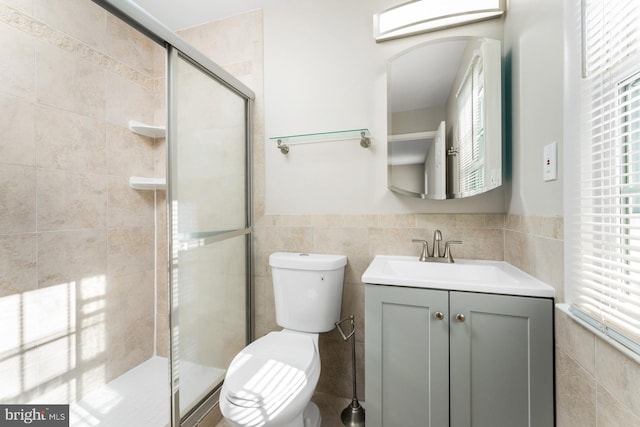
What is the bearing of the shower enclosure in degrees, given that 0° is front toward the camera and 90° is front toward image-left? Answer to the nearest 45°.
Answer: approximately 315°

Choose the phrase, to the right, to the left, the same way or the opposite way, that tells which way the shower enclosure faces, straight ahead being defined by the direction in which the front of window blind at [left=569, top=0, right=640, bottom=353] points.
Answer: the opposite way

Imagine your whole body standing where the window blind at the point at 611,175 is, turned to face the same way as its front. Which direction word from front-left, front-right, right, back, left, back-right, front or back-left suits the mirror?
right

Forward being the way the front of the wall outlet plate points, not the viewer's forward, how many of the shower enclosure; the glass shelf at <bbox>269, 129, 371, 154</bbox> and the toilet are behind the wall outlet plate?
0

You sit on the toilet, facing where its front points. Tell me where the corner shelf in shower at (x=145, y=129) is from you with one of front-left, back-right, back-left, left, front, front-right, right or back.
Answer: right

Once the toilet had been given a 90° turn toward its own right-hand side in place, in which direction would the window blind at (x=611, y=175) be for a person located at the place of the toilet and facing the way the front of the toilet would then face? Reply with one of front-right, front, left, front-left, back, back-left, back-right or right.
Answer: back

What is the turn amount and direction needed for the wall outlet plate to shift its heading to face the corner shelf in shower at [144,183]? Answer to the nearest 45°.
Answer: approximately 45° to its right

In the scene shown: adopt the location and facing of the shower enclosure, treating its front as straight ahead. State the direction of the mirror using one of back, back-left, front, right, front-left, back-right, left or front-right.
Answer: front

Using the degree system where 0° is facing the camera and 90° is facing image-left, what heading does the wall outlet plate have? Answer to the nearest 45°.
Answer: approximately 45°

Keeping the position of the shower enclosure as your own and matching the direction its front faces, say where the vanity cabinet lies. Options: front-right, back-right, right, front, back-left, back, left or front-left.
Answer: front

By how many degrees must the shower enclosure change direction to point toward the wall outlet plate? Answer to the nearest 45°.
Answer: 0° — it already faces it

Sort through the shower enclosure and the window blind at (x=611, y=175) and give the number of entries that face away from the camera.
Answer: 0

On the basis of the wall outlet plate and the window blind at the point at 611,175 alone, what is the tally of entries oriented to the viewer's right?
0

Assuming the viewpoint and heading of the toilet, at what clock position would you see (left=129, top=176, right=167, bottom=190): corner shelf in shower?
The corner shelf in shower is roughly at 3 o'clock from the toilet.
